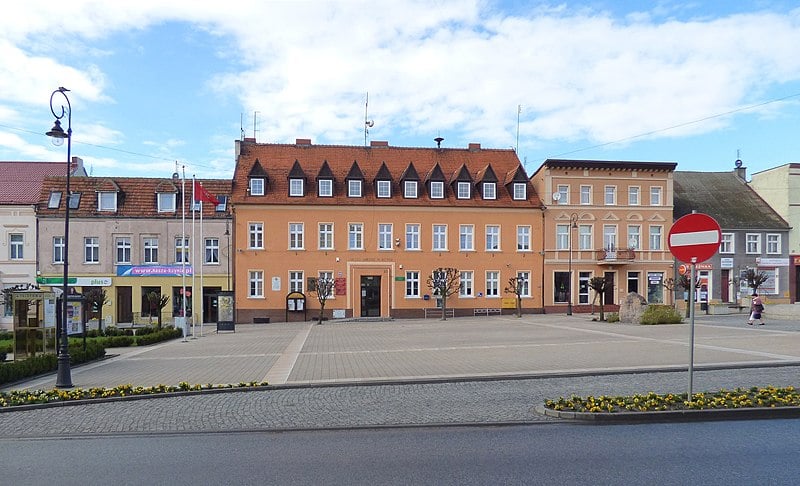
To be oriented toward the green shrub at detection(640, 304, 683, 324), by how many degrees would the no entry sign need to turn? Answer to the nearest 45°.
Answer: approximately 180°

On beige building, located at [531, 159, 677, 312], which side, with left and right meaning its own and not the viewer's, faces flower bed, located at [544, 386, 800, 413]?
front

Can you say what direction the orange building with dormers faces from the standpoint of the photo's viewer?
facing the viewer

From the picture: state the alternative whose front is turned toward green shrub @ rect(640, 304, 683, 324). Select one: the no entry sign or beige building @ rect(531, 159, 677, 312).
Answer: the beige building

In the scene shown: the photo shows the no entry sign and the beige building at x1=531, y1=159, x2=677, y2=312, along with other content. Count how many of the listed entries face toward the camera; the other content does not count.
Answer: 2

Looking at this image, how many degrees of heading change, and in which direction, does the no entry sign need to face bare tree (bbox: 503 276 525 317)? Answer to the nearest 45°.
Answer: approximately 180°

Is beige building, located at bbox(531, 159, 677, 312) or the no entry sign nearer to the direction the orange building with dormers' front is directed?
the no entry sign

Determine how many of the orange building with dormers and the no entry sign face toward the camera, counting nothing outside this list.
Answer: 2

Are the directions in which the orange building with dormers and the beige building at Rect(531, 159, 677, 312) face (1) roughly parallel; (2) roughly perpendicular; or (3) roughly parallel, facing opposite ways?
roughly parallel

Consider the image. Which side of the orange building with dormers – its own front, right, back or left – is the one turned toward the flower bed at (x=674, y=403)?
front
